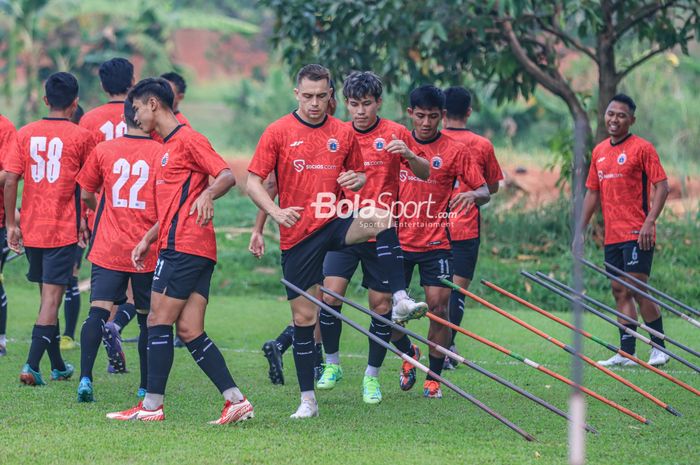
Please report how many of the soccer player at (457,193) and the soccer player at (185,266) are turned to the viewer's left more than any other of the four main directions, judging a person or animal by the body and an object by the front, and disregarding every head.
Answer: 1

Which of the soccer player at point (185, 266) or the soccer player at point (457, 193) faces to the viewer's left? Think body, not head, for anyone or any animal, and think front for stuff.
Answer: the soccer player at point (185, 266)

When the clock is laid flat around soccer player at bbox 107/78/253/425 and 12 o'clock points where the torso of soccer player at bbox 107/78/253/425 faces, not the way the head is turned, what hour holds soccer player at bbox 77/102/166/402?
soccer player at bbox 77/102/166/402 is roughly at 2 o'clock from soccer player at bbox 107/78/253/425.

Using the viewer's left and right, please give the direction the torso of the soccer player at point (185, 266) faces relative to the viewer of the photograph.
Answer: facing to the left of the viewer

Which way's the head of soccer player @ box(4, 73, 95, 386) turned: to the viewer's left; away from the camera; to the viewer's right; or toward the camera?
away from the camera

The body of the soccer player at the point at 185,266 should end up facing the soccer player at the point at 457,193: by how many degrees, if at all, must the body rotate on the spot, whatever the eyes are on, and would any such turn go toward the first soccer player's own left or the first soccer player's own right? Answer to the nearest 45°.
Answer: approximately 135° to the first soccer player's own right
